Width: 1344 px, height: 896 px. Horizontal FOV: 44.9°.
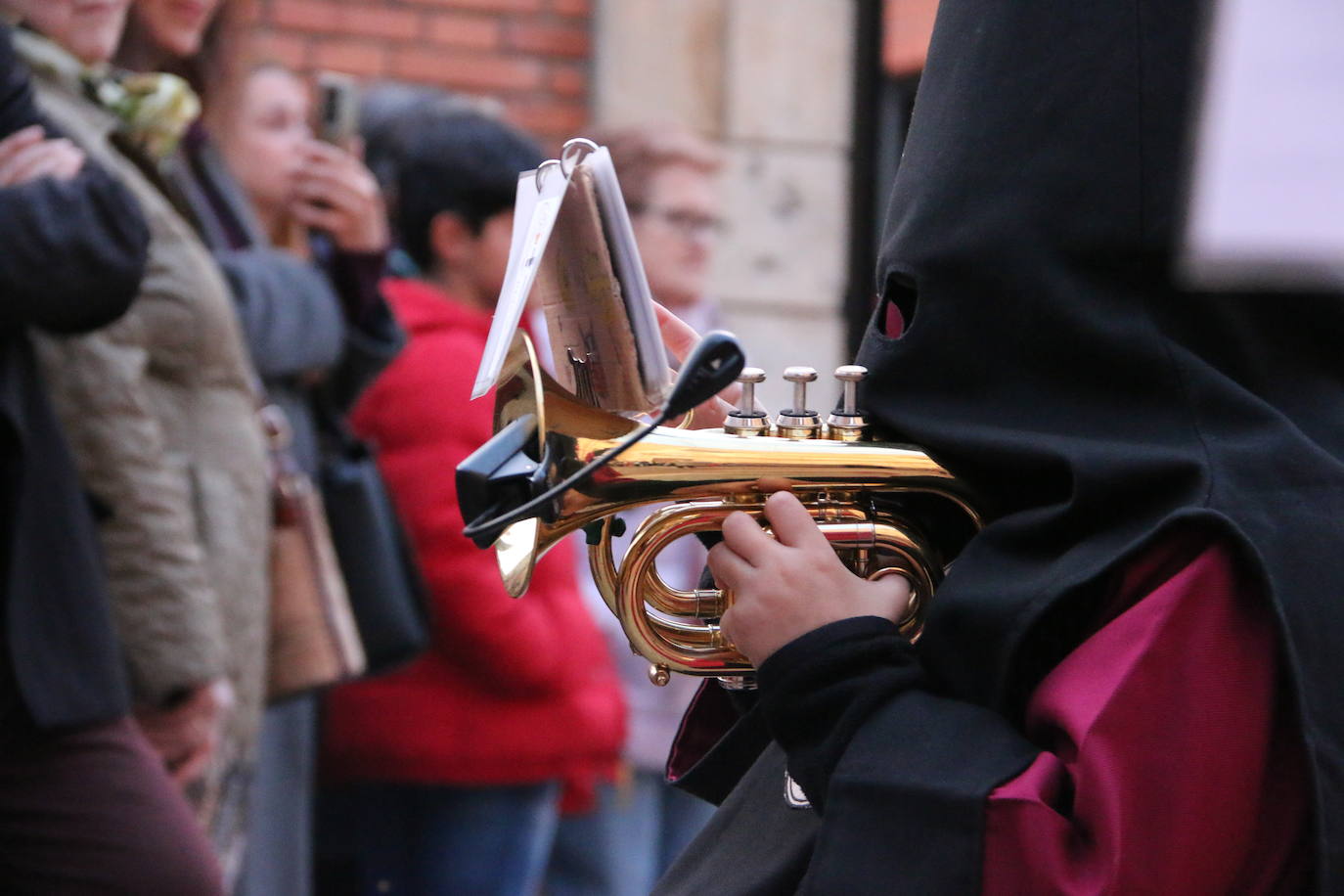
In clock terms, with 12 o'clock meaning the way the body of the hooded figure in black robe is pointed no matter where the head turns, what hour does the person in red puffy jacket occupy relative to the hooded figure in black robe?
The person in red puffy jacket is roughly at 2 o'clock from the hooded figure in black robe.

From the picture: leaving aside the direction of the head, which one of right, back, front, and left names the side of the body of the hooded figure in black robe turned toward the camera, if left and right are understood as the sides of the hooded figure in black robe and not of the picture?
left

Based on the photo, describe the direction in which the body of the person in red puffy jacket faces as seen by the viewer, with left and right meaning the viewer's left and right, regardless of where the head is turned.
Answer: facing to the right of the viewer

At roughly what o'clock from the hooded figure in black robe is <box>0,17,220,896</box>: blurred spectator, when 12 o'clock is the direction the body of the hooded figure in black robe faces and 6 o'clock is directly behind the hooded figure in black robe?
The blurred spectator is roughly at 1 o'clock from the hooded figure in black robe.

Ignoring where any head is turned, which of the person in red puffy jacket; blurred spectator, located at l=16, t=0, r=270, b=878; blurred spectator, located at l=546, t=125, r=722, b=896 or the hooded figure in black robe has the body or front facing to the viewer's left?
the hooded figure in black robe

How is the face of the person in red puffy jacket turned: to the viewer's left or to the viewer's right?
to the viewer's right

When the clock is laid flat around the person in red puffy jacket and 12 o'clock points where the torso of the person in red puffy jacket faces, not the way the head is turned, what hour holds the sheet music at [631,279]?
The sheet music is roughly at 3 o'clock from the person in red puffy jacket.

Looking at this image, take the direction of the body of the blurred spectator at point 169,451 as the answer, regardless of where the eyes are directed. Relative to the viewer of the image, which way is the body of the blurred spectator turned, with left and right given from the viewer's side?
facing to the right of the viewer

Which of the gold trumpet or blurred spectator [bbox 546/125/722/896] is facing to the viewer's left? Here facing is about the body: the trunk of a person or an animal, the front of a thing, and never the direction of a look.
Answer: the gold trumpet

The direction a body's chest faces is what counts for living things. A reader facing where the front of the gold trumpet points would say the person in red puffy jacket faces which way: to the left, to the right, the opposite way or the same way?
the opposite way

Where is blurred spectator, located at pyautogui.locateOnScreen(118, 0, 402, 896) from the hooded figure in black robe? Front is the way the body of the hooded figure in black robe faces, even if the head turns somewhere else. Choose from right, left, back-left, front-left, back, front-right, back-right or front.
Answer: front-right

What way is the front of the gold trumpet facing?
to the viewer's left

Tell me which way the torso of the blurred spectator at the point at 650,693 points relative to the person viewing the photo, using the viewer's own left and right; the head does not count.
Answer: facing the viewer and to the right of the viewer
